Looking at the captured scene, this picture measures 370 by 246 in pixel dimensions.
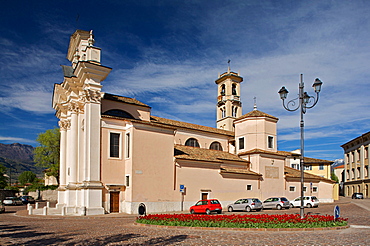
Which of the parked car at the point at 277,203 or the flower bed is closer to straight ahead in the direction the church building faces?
the flower bed

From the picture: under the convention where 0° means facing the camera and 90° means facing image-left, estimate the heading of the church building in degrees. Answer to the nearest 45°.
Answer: approximately 45°

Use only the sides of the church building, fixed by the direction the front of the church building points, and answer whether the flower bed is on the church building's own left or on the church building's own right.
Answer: on the church building's own left
